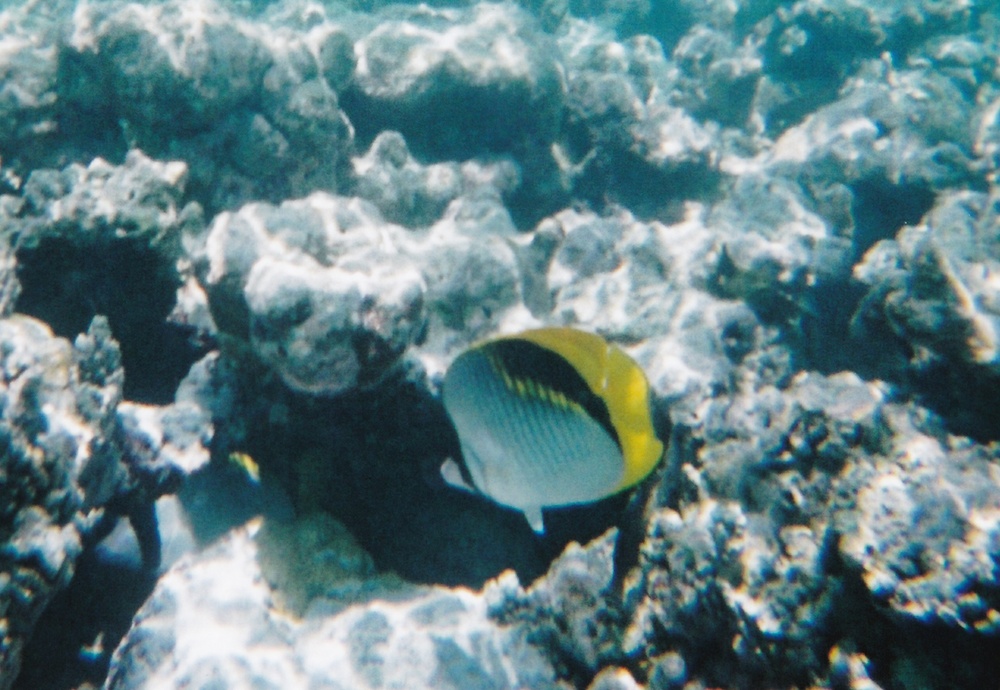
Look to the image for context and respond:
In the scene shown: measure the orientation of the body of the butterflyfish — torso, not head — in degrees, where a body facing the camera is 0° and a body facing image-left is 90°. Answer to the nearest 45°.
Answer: approximately 90°
